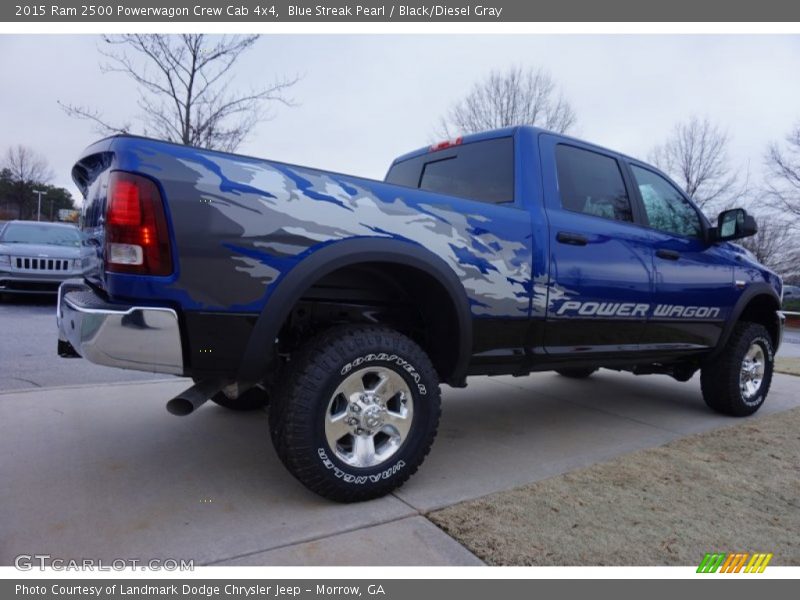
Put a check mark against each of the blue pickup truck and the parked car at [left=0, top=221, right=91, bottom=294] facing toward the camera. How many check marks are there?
1

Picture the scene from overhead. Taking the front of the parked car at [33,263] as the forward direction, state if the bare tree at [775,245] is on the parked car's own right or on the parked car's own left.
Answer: on the parked car's own left

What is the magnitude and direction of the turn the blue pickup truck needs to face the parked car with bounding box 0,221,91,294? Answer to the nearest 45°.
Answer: approximately 90° to its left

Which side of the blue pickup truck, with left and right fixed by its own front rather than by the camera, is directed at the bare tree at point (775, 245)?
front

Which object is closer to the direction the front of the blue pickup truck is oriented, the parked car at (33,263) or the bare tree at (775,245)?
the bare tree

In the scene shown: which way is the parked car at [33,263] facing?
toward the camera

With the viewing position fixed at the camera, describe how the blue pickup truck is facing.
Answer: facing away from the viewer and to the right of the viewer

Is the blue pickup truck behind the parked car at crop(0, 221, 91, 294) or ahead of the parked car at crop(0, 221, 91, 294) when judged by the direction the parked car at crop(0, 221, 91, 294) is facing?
ahead
